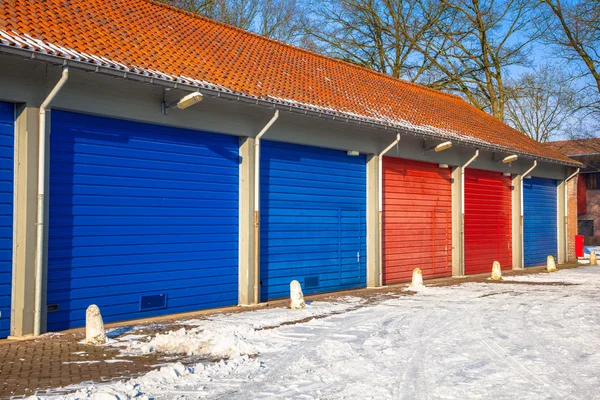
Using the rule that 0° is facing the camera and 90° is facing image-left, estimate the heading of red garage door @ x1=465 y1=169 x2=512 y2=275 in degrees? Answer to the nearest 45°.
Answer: approximately 315°

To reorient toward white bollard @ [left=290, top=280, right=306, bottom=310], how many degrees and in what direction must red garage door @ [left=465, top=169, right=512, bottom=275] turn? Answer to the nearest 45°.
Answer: approximately 45° to its right

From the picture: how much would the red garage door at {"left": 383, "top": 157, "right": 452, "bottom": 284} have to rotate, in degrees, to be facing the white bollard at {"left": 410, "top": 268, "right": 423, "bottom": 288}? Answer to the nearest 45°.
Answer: approximately 45° to its right

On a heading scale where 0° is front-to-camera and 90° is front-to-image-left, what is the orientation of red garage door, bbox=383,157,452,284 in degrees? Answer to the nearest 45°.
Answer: approximately 315°

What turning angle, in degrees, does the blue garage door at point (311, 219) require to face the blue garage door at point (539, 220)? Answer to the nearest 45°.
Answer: approximately 90° to its left

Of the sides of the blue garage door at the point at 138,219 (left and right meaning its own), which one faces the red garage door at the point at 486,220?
left

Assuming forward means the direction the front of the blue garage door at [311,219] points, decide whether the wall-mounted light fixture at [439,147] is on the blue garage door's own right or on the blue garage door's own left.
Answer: on the blue garage door's own left
